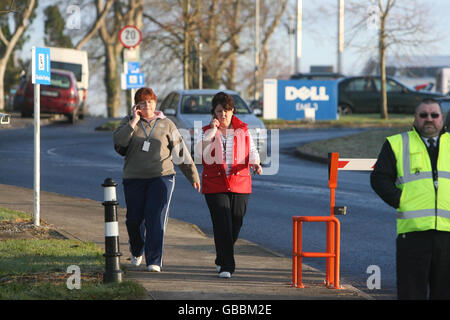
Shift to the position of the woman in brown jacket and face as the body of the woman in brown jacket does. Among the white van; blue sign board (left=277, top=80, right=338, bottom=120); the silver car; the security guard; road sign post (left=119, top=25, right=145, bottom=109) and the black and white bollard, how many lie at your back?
4

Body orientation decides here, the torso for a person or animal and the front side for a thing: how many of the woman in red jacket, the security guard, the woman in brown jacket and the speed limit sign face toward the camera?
4

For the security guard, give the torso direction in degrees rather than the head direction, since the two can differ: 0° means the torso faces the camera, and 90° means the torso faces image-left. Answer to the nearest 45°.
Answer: approximately 0°

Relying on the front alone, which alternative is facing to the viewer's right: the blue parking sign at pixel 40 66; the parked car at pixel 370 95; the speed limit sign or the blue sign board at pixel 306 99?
the parked car

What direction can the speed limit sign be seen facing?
toward the camera

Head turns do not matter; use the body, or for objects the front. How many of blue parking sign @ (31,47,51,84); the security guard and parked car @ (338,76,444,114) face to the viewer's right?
1

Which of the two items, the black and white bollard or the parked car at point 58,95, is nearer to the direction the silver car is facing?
the black and white bollard

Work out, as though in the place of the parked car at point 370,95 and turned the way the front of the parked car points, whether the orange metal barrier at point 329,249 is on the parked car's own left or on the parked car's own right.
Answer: on the parked car's own right

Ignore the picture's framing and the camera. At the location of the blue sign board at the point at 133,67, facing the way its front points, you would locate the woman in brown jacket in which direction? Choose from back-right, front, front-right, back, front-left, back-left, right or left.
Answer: front

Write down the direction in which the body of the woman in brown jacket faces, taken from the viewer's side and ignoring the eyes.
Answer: toward the camera

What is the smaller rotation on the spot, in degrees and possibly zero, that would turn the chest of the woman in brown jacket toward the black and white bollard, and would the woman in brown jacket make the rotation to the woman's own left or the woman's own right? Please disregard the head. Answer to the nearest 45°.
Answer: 0° — they already face it

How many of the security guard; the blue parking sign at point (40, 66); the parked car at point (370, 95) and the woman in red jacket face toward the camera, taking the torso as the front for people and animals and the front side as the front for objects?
3

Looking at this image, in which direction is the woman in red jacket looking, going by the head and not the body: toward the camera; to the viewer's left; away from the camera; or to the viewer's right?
toward the camera

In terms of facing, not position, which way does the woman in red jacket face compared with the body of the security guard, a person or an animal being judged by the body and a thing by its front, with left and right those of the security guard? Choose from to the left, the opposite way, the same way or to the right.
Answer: the same way

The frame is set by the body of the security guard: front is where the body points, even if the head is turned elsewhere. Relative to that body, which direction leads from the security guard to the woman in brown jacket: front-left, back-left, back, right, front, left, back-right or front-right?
back-right

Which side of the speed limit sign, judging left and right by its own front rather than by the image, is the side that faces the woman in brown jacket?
front

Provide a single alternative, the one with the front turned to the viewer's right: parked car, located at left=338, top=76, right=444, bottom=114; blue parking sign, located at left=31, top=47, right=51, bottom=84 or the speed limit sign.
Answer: the parked car
